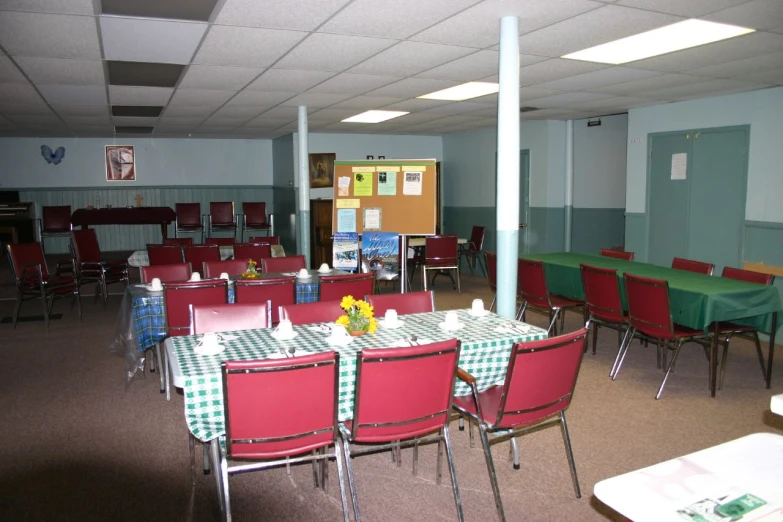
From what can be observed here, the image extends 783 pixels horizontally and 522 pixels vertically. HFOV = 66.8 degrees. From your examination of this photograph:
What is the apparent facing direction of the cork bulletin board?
toward the camera

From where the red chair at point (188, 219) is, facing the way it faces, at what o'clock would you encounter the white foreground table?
The white foreground table is roughly at 12 o'clock from the red chair.

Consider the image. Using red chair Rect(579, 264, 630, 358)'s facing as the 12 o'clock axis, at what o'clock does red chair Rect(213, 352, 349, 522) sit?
red chair Rect(213, 352, 349, 522) is roughly at 5 o'clock from red chair Rect(579, 264, 630, 358).

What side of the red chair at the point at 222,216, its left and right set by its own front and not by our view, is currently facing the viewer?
front

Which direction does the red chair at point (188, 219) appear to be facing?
toward the camera

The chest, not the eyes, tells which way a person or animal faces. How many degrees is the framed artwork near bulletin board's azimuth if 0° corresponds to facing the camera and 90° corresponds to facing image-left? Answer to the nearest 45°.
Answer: approximately 0°

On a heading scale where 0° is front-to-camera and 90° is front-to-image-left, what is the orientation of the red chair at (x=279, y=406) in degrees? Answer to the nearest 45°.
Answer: approximately 180°

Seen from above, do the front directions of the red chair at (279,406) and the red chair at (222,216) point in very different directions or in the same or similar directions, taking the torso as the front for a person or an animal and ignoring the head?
very different directions

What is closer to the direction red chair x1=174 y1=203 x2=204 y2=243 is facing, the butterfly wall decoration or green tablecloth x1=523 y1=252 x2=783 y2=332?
the green tablecloth

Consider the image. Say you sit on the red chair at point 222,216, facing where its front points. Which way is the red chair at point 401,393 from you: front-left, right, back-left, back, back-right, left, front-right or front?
front

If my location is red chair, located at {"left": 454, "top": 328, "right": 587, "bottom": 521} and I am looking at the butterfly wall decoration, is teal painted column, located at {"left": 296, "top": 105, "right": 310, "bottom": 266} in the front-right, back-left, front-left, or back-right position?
front-right

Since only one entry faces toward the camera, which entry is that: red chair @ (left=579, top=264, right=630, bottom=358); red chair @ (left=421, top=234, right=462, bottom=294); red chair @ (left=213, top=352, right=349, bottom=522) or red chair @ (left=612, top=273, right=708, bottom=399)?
red chair @ (left=421, top=234, right=462, bottom=294)

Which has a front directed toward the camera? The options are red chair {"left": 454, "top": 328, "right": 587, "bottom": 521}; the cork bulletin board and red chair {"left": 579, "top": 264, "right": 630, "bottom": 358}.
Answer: the cork bulletin board

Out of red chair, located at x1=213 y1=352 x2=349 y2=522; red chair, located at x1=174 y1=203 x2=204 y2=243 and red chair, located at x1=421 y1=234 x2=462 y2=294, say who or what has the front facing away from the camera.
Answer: red chair, located at x1=213 y1=352 x2=349 y2=522

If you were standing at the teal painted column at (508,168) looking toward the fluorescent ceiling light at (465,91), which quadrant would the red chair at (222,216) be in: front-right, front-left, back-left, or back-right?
front-left

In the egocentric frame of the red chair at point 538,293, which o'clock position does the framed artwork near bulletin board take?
The framed artwork near bulletin board is roughly at 9 o'clock from the red chair.

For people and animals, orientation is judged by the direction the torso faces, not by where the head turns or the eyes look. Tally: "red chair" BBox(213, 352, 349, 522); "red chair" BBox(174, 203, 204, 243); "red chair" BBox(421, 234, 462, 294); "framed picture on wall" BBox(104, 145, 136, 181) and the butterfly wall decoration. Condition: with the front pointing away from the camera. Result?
1

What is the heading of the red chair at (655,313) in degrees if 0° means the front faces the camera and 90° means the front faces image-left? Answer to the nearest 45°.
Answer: approximately 225°

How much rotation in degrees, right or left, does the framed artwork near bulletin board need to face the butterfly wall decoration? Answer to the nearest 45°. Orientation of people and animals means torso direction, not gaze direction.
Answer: approximately 90° to its right

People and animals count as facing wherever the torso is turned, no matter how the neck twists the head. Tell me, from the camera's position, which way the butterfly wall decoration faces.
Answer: facing the viewer
